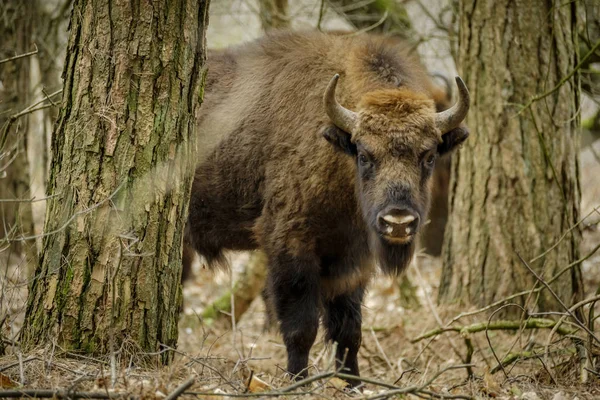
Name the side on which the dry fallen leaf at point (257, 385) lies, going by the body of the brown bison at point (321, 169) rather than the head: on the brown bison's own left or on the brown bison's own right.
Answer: on the brown bison's own right

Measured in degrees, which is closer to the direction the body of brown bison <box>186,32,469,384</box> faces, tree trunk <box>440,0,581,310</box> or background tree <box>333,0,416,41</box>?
the tree trunk

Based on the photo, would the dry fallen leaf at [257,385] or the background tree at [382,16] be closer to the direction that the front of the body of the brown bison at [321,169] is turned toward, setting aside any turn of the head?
the dry fallen leaf

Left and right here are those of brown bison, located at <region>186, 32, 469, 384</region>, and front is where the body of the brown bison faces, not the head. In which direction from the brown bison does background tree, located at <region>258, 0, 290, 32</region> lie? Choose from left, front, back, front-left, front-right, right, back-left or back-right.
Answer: back-left

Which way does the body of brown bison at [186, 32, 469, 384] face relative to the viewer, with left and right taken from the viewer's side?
facing the viewer and to the right of the viewer

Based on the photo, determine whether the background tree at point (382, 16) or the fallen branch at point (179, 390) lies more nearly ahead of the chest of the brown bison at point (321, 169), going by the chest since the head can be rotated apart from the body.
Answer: the fallen branch

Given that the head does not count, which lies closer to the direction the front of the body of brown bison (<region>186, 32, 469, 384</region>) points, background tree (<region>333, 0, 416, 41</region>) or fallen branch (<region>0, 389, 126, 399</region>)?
the fallen branch

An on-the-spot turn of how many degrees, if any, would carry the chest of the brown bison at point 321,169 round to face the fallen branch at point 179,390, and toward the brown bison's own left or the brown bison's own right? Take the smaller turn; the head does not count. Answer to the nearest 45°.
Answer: approximately 45° to the brown bison's own right

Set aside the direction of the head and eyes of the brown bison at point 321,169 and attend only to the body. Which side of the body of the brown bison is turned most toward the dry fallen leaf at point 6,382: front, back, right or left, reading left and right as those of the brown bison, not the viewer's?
right

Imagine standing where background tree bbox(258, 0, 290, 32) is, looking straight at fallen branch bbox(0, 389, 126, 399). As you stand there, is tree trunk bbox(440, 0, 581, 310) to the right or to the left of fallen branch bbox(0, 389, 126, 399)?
left

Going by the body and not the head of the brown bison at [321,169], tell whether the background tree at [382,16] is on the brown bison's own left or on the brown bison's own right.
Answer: on the brown bison's own left

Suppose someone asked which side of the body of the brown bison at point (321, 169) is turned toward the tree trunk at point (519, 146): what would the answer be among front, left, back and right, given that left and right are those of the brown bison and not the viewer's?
left
